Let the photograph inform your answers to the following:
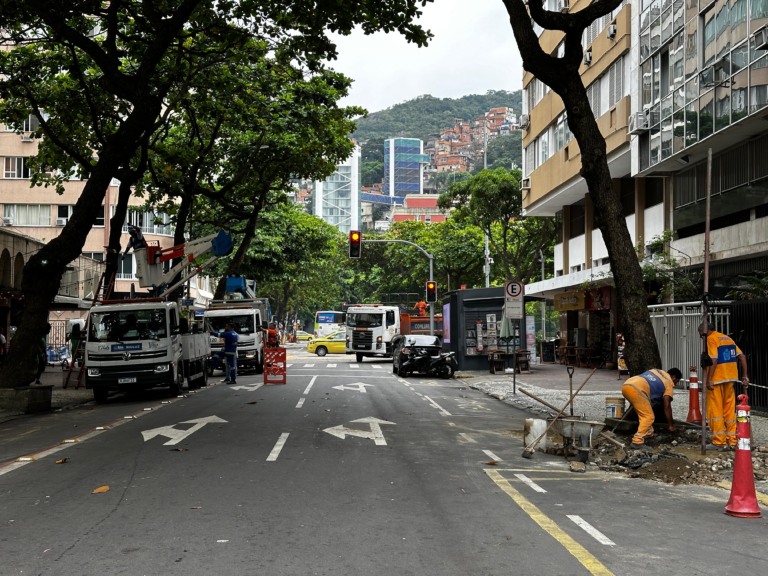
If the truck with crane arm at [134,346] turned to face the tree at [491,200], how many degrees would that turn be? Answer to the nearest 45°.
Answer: approximately 135° to its left

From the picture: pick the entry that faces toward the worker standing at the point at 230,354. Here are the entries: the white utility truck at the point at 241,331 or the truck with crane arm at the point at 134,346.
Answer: the white utility truck

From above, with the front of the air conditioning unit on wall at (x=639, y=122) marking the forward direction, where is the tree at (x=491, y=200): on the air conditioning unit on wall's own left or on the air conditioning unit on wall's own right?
on the air conditioning unit on wall's own right

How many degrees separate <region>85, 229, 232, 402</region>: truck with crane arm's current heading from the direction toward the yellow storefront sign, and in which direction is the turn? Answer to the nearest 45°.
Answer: approximately 135° to its left

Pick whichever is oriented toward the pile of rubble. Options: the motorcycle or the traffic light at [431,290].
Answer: the traffic light

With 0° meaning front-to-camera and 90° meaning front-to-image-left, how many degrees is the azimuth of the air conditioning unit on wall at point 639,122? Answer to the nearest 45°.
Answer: approximately 45°
